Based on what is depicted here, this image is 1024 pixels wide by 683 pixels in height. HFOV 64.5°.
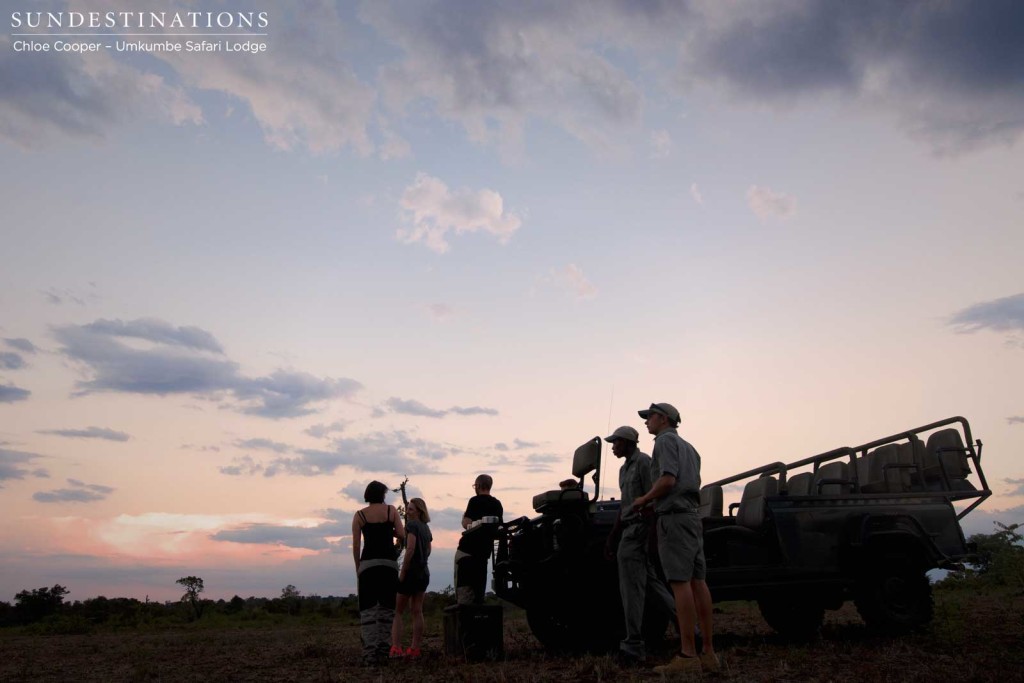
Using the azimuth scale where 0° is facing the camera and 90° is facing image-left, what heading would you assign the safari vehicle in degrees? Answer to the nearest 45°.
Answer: approximately 45°

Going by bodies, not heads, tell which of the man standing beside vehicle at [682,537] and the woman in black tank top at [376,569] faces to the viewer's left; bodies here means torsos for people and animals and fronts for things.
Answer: the man standing beside vehicle

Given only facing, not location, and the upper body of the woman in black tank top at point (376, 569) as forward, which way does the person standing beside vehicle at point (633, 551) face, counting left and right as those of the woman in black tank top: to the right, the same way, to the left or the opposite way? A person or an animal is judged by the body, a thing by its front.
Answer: to the left

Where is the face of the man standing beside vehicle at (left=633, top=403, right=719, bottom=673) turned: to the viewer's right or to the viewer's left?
to the viewer's left

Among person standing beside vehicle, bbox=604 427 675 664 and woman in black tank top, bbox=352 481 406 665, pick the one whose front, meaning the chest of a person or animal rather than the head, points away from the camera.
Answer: the woman in black tank top

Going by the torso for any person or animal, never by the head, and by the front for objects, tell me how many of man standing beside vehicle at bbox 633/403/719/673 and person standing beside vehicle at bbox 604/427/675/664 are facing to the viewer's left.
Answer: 2

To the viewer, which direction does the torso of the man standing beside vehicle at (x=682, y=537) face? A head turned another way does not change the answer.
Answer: to the viewer's left

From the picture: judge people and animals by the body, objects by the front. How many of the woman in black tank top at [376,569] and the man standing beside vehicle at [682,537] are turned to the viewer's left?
1

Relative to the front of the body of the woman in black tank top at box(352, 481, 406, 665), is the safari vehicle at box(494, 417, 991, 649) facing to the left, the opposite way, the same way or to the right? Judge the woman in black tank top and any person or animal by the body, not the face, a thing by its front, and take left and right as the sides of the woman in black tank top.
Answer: to the left

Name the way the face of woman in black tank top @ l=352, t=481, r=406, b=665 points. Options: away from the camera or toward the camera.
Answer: away from the camera

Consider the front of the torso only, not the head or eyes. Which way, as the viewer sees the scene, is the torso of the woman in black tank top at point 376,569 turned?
away from the camera

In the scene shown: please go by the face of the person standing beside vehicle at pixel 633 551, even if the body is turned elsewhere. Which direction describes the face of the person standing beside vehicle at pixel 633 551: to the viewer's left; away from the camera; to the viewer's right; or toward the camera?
to the viewer's left

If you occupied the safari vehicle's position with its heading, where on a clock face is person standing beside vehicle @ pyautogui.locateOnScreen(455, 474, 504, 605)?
The person standing beside vehicle is roughly at 1 o'clock from the safari vehicle.

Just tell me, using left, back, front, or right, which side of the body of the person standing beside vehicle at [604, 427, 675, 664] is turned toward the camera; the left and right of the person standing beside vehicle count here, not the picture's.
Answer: left
